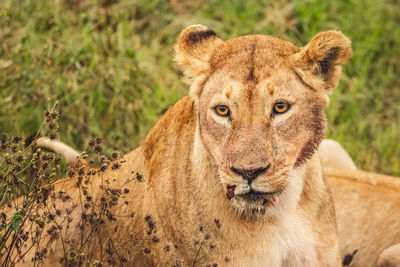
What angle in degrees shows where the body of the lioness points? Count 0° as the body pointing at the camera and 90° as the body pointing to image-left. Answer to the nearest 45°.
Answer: approximately 315°

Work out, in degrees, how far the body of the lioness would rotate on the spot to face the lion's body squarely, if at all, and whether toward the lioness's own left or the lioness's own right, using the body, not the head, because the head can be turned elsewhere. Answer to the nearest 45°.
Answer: approximately 90° to the lioness's own left
